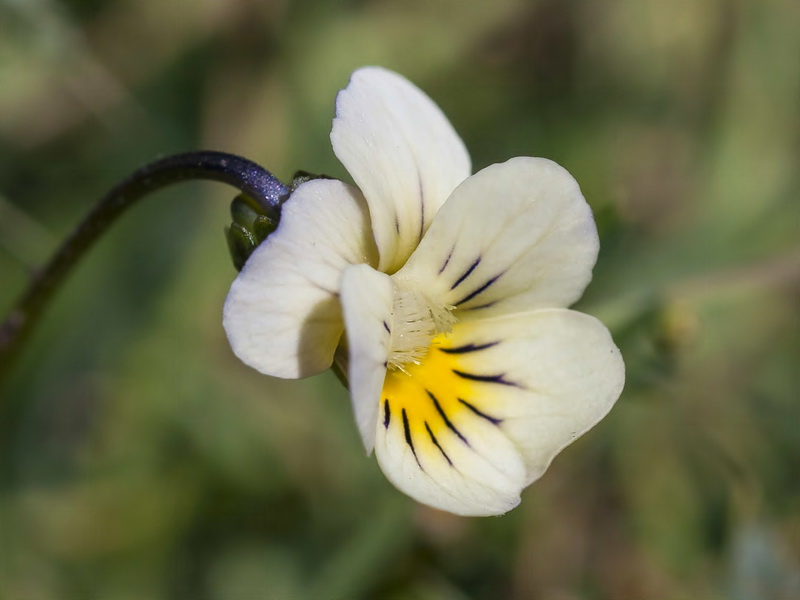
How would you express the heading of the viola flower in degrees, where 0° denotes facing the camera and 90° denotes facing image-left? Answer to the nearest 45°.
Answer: approximately 315°
